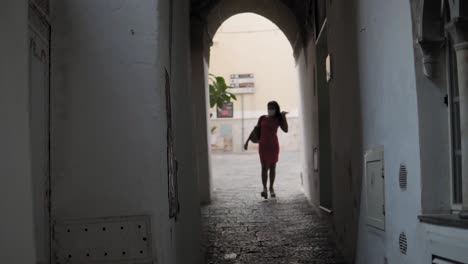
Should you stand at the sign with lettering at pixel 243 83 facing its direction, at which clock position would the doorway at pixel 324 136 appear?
The doorway is roughly at 12 o'clock from the sign with lettering.

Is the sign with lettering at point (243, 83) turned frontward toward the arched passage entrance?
yes

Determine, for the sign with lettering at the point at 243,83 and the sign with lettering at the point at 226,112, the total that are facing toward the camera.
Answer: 2

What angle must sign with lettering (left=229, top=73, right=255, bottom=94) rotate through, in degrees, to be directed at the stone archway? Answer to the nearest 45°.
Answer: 0° — it already faces it

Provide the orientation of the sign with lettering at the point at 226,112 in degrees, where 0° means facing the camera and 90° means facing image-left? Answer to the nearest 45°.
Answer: approximately 0°

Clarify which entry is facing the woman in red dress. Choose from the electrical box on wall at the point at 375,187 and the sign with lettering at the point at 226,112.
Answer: the sign with lettering

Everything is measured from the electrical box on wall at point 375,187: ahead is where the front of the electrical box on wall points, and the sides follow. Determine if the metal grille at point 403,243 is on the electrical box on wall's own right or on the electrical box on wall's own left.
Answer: on the electrical box on wall's own left

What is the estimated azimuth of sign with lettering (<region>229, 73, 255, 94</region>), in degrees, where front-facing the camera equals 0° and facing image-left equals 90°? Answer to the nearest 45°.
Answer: approximately 0°

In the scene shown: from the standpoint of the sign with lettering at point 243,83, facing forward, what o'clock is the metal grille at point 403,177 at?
The metal grille is roughly at 12 o'clock from the sign with lettering.
